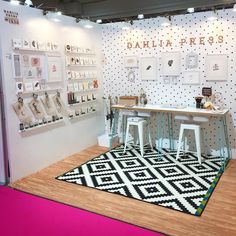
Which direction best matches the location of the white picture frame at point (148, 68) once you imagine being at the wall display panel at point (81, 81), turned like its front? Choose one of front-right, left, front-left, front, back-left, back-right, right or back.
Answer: front-left

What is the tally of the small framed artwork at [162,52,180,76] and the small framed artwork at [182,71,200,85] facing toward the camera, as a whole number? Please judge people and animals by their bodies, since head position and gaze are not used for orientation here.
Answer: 2

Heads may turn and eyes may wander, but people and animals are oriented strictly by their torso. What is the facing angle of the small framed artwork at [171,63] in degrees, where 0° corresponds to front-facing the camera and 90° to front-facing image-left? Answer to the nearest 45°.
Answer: approximately 0°

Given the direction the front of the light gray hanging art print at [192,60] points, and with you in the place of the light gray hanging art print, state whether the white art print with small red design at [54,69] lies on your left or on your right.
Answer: on your right

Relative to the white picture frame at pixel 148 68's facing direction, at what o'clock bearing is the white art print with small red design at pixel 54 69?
The white art print with small red design is roughly at 2 o'clock from the white picture frame.

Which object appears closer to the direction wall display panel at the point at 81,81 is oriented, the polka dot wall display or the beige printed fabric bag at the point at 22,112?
the polka dot wall display

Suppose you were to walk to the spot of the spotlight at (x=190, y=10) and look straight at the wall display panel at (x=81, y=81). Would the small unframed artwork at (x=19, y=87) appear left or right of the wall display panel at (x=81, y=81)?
left

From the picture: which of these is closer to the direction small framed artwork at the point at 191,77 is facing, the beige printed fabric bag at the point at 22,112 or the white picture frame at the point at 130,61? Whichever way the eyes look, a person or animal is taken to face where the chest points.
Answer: the beige printed fabric bag

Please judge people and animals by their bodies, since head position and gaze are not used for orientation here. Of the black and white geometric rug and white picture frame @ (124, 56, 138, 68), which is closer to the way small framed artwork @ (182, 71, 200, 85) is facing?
the black and white geometric rug
